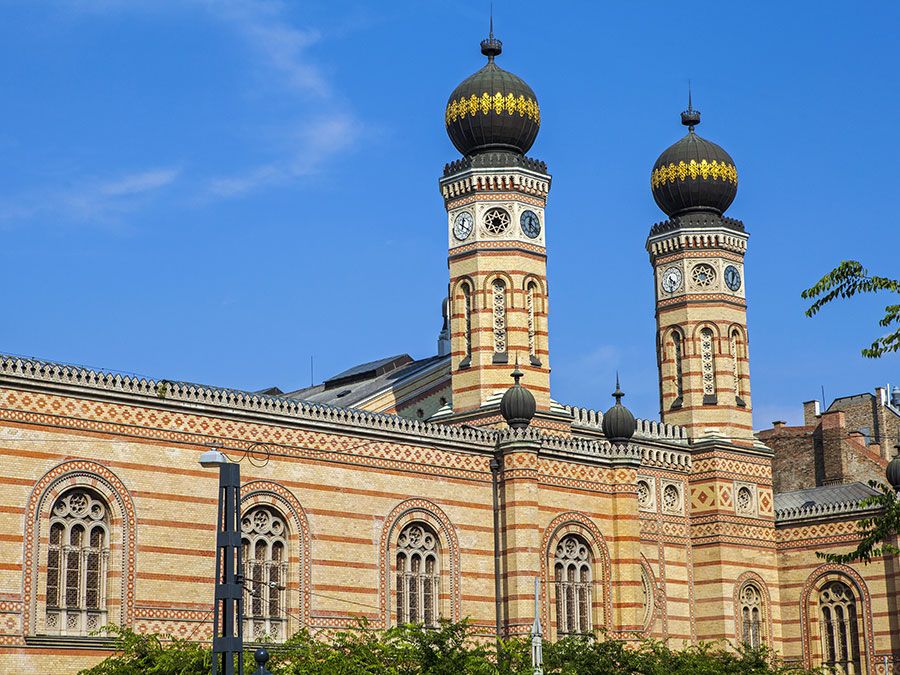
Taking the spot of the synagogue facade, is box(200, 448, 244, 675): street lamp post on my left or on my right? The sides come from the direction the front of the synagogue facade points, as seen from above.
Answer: on my right
